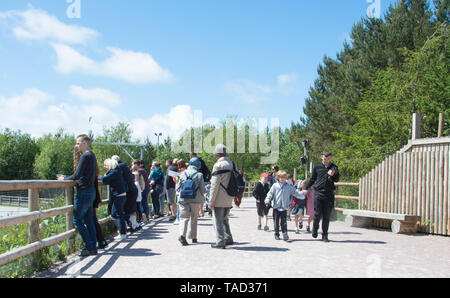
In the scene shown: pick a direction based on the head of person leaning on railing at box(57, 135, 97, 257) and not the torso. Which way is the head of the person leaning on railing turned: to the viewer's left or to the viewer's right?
to the viewer's left

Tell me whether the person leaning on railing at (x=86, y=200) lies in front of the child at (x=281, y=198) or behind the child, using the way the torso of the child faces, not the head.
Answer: in front

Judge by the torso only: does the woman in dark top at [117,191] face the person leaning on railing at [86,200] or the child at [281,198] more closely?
the person leaning on railing

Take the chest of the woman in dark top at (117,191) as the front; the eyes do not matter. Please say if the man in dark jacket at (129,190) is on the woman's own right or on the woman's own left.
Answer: on the woman's own right

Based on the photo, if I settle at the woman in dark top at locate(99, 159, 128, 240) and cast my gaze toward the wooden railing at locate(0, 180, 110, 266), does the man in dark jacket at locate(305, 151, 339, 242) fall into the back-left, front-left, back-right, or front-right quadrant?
back-left

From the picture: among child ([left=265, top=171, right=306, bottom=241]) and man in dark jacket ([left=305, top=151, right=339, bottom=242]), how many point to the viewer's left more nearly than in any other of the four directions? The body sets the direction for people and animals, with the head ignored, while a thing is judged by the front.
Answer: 0

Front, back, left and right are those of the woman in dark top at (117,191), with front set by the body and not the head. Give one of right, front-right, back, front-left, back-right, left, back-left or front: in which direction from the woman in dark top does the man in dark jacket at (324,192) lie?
back

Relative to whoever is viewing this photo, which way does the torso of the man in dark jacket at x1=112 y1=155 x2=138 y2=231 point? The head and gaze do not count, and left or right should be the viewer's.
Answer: facing to the left of the viewer

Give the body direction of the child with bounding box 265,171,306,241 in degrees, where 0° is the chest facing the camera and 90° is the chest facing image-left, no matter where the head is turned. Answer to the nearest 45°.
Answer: approximately 0°

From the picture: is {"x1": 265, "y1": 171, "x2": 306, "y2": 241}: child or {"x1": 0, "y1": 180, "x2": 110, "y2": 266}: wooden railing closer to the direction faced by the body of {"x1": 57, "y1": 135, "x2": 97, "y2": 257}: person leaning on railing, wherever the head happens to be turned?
the wooden railing

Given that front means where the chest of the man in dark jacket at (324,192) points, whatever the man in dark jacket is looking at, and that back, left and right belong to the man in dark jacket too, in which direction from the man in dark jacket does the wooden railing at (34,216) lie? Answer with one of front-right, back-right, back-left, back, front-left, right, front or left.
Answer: front-right

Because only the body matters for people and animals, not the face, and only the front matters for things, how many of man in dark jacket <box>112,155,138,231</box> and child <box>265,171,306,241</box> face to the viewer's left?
1
